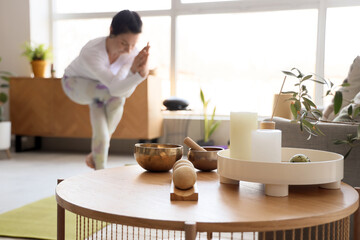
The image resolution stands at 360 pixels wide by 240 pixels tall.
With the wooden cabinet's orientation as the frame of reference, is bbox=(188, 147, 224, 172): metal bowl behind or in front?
in front

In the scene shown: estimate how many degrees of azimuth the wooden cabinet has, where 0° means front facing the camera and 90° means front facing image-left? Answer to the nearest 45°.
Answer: approximately 0°

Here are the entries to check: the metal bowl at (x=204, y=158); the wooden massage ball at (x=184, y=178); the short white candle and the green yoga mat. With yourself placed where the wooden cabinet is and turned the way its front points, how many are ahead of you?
4

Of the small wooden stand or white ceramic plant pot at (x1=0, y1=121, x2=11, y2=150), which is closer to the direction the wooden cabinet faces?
the small wooden stand

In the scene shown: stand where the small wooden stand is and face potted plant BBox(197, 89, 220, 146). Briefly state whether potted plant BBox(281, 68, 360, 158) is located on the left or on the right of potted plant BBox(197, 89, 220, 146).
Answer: right

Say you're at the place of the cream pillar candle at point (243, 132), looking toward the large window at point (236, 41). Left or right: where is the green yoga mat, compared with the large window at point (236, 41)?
left

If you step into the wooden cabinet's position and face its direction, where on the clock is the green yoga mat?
The green yoga mat is roughly at 12 o'clock from the wooden cabinet.

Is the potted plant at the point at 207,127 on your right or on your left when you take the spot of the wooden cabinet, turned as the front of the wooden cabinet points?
on your left

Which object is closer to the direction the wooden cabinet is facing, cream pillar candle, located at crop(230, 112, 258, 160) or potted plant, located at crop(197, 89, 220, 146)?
the cream pillar candle

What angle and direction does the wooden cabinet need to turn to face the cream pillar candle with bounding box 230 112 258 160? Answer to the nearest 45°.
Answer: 0° — it already faces it

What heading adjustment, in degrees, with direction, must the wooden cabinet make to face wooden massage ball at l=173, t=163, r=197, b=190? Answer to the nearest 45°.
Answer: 0° — it already faces it

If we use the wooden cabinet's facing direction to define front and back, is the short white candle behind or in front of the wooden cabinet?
in front
